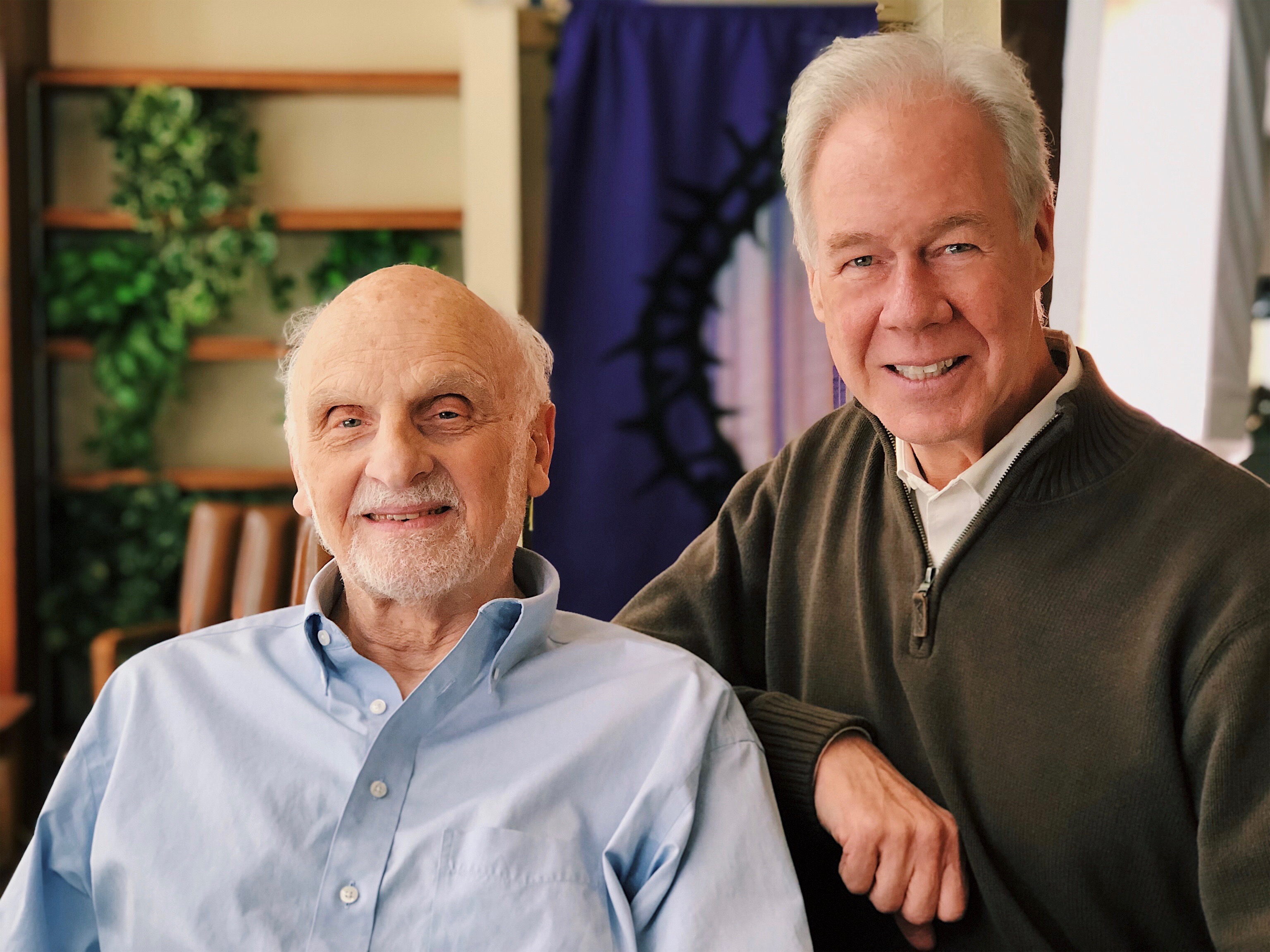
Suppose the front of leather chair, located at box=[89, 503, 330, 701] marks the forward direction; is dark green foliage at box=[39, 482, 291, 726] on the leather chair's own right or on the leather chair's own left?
on the leather chair's own right

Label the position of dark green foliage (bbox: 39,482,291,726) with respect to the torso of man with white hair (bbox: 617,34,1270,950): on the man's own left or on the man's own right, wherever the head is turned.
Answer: on the man's own right

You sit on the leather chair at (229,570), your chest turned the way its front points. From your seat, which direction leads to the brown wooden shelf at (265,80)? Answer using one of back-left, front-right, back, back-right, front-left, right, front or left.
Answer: back-right

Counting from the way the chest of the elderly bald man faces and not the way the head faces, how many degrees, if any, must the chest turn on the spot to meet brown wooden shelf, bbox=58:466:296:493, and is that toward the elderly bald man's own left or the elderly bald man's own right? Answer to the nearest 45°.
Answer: approximately 180°

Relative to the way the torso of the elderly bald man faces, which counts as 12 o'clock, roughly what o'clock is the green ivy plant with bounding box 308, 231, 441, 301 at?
The green ivy plant is roughly at 6 o'clock from the elderly bald man.

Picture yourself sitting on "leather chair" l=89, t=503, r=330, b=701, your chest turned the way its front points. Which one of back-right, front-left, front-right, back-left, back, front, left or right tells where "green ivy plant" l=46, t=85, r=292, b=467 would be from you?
back-right

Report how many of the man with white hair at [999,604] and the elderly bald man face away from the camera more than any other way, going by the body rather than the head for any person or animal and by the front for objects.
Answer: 0

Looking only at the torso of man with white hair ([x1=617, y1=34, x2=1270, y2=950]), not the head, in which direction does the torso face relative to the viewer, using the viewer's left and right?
facing the viewer and to the left of the viewer

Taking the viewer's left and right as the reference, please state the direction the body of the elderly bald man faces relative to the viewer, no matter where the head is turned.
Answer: facing the viewer
